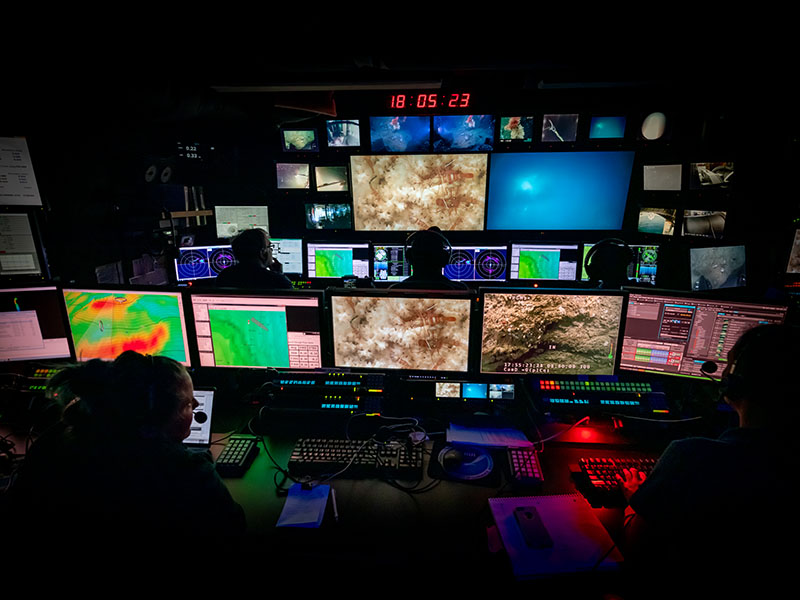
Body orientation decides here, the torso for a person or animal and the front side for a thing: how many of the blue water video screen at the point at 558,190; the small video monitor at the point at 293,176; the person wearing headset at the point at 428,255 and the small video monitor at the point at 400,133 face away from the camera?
1

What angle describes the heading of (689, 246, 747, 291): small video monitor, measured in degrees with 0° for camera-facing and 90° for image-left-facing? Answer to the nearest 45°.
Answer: approximately 0°

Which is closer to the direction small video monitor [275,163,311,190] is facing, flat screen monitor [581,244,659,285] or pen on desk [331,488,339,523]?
the pen on desk

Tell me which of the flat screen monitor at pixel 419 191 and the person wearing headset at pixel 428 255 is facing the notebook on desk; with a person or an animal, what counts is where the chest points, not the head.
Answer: the flat screen monitor

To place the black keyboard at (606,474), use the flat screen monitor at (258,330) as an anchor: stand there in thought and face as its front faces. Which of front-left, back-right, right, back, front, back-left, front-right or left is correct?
front-left

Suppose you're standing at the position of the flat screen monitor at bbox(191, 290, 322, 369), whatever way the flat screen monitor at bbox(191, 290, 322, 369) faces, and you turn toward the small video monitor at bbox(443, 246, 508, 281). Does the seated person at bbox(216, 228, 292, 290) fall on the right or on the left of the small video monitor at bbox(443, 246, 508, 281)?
left

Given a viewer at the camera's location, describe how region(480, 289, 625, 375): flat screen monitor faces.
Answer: facing the viewer

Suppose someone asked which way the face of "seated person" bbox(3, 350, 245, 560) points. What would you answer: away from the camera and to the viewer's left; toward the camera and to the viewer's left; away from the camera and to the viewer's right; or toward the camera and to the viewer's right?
away from the camera and to the viewer's right

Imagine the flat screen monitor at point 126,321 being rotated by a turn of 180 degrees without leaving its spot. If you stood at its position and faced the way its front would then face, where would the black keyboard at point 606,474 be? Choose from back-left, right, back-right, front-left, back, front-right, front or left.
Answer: back-right

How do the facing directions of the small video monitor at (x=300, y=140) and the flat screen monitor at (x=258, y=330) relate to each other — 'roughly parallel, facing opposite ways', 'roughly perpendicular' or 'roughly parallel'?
roughly parallel

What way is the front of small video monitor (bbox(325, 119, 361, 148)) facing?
toward the camera

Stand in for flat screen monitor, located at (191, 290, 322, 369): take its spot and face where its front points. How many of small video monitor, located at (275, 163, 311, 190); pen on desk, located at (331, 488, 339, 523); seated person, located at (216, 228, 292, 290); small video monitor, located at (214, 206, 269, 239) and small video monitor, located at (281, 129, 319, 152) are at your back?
4

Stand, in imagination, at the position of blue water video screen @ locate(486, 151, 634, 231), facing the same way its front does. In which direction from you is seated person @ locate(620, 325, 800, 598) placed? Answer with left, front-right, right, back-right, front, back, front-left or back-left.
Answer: front

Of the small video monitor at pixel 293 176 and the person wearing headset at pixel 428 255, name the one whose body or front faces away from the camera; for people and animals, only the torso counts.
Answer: the person wearing headset

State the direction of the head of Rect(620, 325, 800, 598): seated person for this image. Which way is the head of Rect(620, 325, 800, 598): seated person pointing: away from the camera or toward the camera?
away from the camera

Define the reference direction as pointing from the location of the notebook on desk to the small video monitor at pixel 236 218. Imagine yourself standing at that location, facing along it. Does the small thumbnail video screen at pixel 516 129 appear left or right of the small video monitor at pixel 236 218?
right

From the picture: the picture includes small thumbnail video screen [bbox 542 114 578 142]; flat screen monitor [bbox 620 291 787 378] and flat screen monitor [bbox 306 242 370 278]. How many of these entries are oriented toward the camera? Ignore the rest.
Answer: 3

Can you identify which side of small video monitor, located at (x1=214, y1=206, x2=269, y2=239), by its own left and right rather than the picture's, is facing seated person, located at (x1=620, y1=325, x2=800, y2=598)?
front
